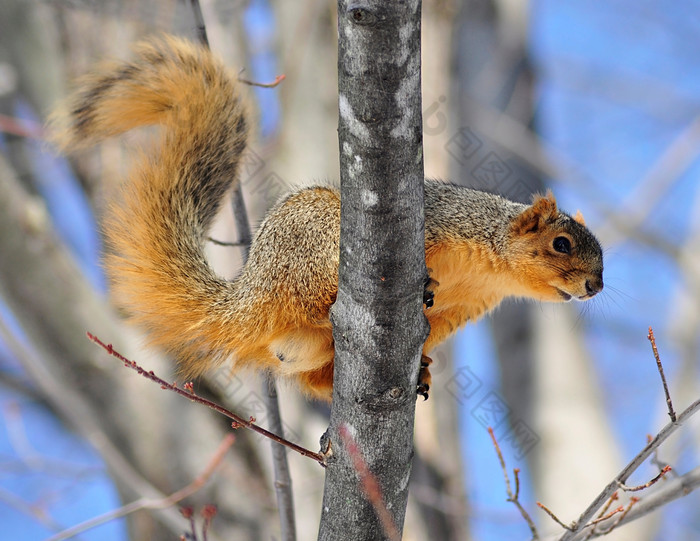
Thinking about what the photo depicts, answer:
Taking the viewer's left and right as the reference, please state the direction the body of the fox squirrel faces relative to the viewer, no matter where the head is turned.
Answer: facing to the right of the viewer

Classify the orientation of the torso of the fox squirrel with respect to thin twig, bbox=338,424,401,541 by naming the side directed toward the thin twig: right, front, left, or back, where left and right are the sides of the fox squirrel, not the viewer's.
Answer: right
